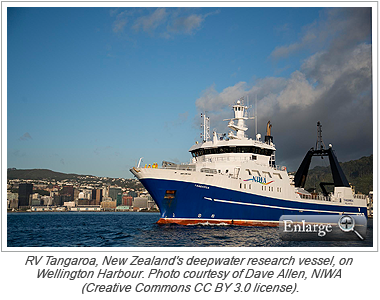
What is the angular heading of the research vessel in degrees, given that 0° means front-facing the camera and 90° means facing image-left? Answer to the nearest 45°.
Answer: approximately 45°
